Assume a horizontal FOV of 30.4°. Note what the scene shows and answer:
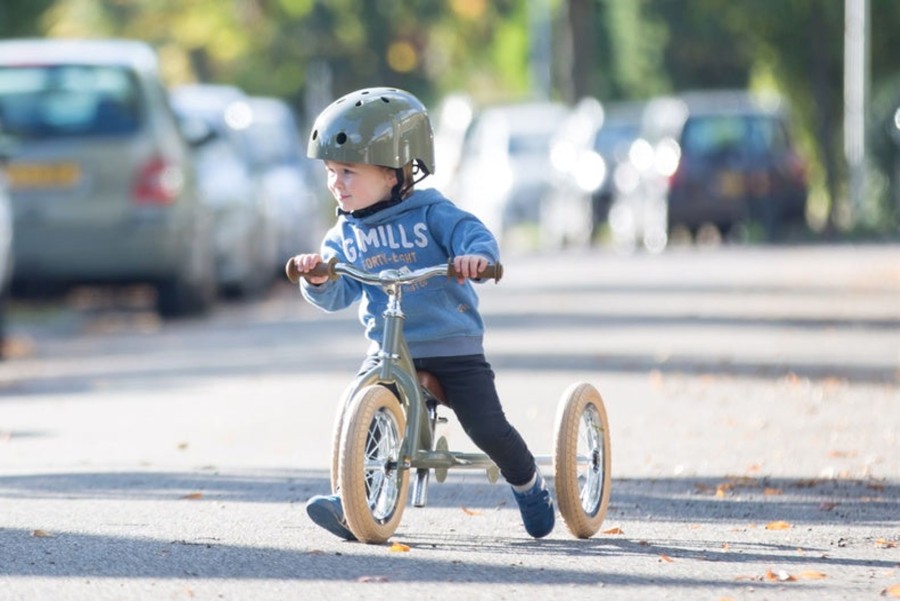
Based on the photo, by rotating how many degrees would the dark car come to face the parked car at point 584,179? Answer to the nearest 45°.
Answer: approximately 45° to its left

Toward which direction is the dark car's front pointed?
away from the camera

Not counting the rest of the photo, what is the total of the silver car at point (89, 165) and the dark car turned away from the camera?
2

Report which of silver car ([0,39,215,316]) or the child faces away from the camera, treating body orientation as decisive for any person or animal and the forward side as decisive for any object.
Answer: the silver car

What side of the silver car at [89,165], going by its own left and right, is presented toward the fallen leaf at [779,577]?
back

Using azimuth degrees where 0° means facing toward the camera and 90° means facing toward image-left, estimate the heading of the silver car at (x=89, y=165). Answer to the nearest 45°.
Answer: approximately 180°

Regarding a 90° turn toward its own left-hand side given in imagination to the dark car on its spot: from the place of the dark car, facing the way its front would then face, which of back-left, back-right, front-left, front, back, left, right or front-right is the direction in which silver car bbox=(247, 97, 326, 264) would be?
front-left

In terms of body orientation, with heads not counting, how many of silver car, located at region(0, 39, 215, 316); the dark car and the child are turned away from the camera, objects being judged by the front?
2

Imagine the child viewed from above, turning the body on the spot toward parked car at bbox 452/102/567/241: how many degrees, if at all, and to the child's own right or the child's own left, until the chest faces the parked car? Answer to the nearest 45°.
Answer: approximately 135° to the child's own right

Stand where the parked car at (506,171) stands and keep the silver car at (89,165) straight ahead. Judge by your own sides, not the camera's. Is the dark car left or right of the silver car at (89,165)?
left

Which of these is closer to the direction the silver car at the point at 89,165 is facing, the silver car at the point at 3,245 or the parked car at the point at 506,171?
the parked car

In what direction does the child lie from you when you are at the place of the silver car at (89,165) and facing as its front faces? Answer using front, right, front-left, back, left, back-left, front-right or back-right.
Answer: back

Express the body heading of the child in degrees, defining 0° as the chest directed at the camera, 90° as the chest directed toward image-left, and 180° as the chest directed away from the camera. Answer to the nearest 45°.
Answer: approximately 45°

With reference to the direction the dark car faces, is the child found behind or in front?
behind

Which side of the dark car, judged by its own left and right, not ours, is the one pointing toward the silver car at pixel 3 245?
back

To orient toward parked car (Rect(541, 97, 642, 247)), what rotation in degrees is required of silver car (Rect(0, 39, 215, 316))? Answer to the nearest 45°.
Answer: approximately 45° to its right

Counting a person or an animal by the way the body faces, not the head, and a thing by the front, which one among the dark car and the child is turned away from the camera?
the dark car
